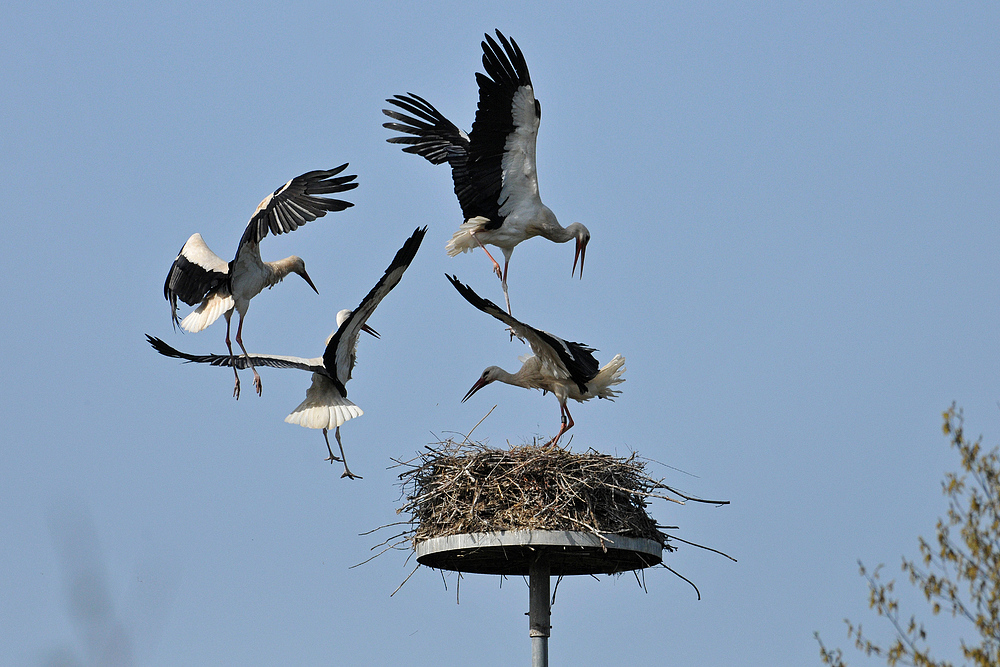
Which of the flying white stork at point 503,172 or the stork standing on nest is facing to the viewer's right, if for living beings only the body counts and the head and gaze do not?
the flying white stork

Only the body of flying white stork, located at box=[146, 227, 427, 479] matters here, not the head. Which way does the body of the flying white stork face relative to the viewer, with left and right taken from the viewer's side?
facing away from the viewer and to the right of the viewer

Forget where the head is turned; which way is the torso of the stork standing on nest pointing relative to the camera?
to the viewer's left

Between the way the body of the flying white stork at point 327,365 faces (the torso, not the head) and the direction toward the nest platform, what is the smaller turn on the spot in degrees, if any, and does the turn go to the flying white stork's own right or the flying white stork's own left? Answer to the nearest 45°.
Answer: approximately 45° to the flying white stork's own right

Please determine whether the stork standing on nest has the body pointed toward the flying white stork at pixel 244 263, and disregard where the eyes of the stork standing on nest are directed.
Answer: yes

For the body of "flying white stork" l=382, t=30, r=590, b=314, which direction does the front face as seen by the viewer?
to the viewer's right

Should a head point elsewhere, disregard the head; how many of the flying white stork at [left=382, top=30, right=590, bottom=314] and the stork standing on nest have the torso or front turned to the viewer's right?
1

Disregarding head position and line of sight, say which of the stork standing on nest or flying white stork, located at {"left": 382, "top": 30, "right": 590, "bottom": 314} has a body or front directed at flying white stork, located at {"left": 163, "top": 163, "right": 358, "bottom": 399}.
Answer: the stork standing on nest

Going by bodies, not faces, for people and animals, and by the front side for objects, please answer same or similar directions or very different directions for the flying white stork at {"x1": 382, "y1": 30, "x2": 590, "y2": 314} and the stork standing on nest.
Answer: very different directions

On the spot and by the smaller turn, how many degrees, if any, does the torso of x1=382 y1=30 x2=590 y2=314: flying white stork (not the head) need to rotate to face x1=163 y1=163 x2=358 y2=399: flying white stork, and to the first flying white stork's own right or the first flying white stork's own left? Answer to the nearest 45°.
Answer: approximately 180°
